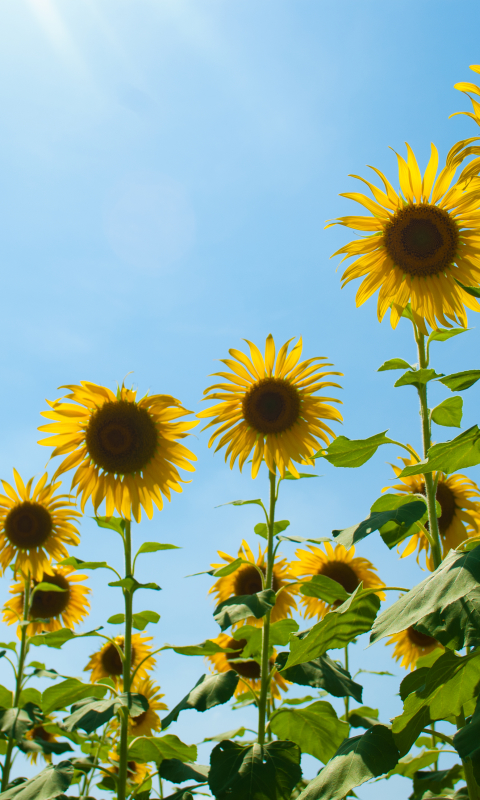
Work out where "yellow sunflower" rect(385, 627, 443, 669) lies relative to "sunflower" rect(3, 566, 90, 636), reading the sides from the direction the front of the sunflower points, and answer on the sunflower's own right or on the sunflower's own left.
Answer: on the sunflower's own left

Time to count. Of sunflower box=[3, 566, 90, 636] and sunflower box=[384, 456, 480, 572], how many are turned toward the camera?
2

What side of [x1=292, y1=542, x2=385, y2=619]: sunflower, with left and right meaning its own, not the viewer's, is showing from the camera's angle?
front

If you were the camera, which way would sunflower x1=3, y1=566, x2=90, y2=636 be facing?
facing the viewer

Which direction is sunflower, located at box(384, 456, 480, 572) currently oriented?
toward the camera

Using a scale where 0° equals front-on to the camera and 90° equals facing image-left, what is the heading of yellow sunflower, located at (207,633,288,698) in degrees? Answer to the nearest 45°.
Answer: approximately 0°

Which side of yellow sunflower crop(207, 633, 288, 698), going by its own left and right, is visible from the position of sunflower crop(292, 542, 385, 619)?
left

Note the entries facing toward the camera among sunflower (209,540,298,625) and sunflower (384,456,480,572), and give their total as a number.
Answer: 2

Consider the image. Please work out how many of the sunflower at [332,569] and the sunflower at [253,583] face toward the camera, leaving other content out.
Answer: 2

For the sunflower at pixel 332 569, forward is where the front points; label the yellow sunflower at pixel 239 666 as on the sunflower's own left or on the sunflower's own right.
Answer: on the sunflower's own right

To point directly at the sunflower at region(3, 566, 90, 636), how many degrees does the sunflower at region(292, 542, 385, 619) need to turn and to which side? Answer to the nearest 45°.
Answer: approximately 90° to its right
